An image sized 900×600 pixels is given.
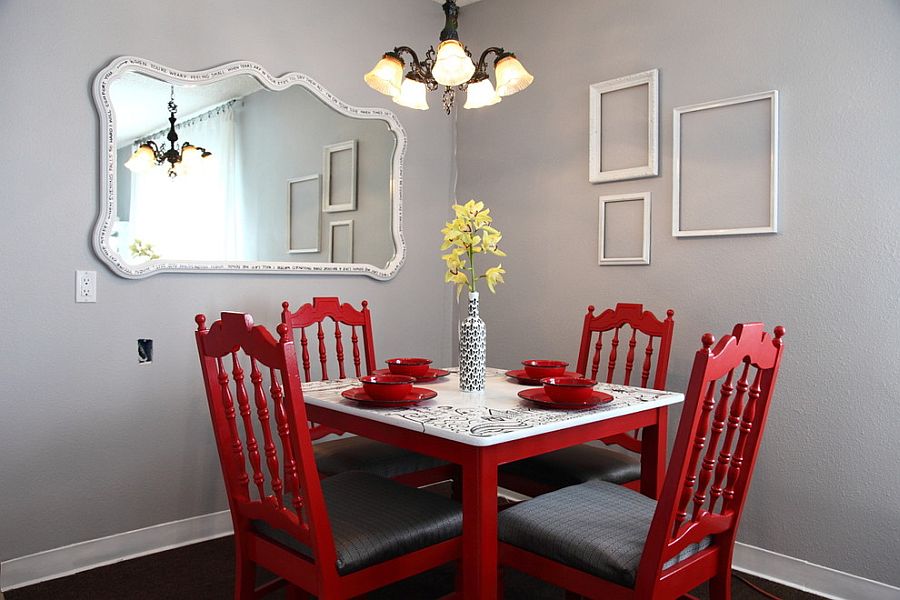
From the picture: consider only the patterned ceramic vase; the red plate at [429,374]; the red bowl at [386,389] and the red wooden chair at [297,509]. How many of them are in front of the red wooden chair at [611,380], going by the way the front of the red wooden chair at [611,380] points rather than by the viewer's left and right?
4

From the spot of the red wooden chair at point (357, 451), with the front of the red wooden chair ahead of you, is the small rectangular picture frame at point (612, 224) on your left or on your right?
on your left

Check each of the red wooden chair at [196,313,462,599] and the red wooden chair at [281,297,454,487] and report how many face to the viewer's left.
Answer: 0

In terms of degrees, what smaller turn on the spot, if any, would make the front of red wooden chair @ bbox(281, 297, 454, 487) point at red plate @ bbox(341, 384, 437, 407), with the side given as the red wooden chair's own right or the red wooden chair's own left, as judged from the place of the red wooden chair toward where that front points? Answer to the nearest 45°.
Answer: approximately 45° to the red wooden chair's own right

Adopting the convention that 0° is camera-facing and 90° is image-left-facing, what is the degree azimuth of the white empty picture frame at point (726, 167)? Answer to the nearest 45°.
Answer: approximately 45°

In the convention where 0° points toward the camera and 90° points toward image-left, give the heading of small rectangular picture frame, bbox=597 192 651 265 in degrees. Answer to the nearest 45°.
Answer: approximately 45°

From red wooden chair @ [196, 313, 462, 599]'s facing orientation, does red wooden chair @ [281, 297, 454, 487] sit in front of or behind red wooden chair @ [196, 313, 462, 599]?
in front
